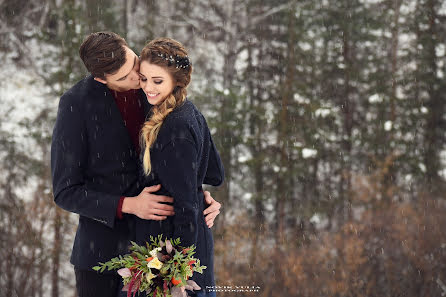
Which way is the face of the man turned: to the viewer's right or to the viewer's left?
to the viewer's right

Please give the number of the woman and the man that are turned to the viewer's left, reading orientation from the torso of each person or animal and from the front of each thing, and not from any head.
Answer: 1

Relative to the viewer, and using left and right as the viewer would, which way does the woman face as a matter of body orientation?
facing to the left of the viewer

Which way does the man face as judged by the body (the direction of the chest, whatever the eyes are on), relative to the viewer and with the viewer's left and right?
facing the viewer and to the right of the viewer
